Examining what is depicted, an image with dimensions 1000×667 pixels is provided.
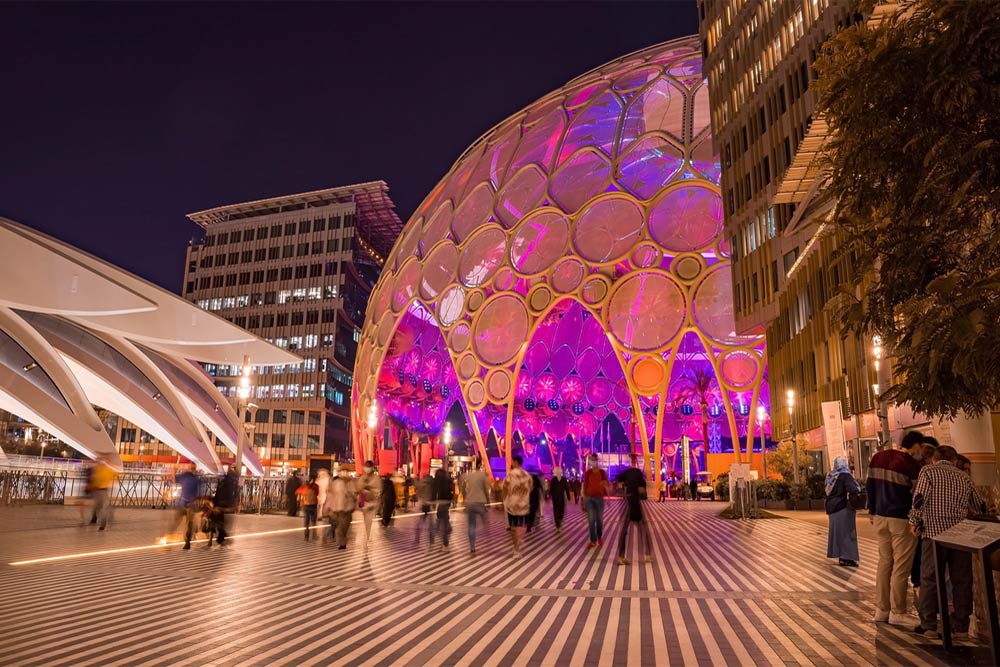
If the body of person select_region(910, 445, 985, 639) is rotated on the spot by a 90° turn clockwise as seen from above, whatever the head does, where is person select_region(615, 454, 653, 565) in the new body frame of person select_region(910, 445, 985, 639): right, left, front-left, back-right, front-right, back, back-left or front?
back-left

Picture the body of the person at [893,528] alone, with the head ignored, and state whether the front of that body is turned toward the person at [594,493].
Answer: no

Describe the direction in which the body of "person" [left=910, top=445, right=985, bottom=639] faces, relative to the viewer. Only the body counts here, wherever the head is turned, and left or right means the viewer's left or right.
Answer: facing away from the viewer

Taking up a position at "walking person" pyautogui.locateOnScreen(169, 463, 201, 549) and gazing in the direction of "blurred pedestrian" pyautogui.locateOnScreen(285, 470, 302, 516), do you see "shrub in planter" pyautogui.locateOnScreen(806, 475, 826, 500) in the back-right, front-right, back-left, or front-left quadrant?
front-right

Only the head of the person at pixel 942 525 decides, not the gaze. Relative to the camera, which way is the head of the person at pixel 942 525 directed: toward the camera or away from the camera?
away from the camera

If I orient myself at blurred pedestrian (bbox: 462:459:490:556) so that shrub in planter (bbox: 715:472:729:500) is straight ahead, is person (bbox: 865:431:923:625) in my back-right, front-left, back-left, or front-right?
back-right
